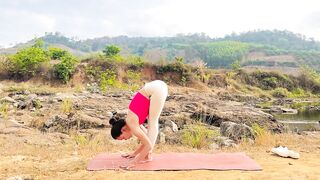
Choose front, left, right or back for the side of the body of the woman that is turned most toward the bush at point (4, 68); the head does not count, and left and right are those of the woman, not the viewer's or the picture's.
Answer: right

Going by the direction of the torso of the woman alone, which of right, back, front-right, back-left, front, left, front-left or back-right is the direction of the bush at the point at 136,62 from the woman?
right

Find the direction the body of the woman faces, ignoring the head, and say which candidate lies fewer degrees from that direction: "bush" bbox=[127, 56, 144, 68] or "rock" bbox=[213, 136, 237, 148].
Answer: the bush

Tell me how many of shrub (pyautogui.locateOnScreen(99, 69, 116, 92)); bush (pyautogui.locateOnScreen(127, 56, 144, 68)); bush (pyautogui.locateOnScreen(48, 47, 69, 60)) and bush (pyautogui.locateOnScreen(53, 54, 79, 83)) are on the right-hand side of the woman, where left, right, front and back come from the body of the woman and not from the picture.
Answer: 4

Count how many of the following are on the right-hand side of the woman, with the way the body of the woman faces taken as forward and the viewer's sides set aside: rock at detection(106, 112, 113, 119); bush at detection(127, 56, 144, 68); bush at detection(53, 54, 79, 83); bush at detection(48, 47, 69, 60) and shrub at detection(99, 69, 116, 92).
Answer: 5

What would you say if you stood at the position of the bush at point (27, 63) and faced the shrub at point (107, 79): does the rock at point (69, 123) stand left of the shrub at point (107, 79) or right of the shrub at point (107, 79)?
right

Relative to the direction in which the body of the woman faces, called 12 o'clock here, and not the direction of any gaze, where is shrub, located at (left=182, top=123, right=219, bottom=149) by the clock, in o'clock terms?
The shrub is roughly at 4 o'clock from the woman.

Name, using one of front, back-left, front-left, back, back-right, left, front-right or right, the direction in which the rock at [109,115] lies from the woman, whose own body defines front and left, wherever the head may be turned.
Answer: right

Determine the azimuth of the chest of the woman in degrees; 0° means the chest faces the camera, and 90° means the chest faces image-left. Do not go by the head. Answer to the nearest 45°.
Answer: approximately 90°

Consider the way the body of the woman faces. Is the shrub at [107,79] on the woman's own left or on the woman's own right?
on the woman's own right
